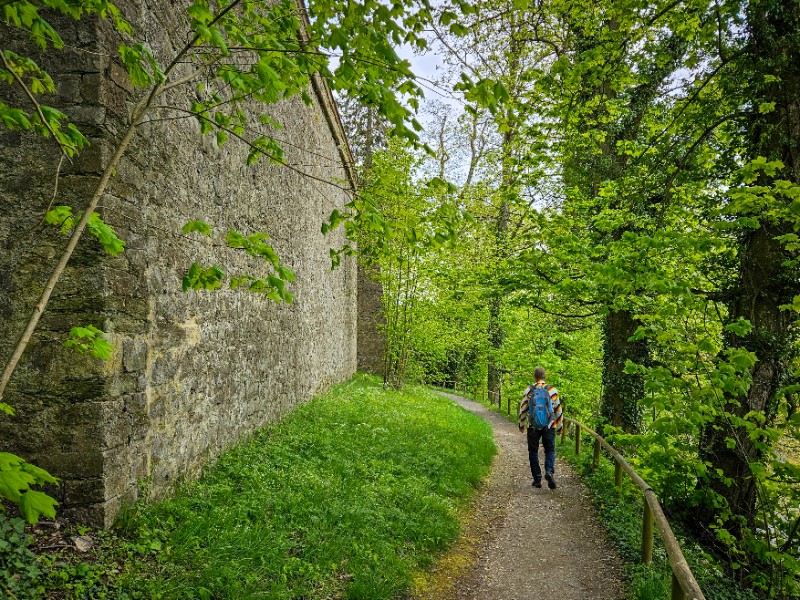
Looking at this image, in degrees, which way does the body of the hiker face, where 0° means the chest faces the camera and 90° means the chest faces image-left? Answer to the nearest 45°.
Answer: approximately 180°

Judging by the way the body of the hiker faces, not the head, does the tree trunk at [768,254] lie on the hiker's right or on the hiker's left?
on the hiker's right

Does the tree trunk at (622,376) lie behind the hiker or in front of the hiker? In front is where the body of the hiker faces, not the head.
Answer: in front

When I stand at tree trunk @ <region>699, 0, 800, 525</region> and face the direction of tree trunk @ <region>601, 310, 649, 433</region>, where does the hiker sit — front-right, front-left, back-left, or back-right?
front-left
